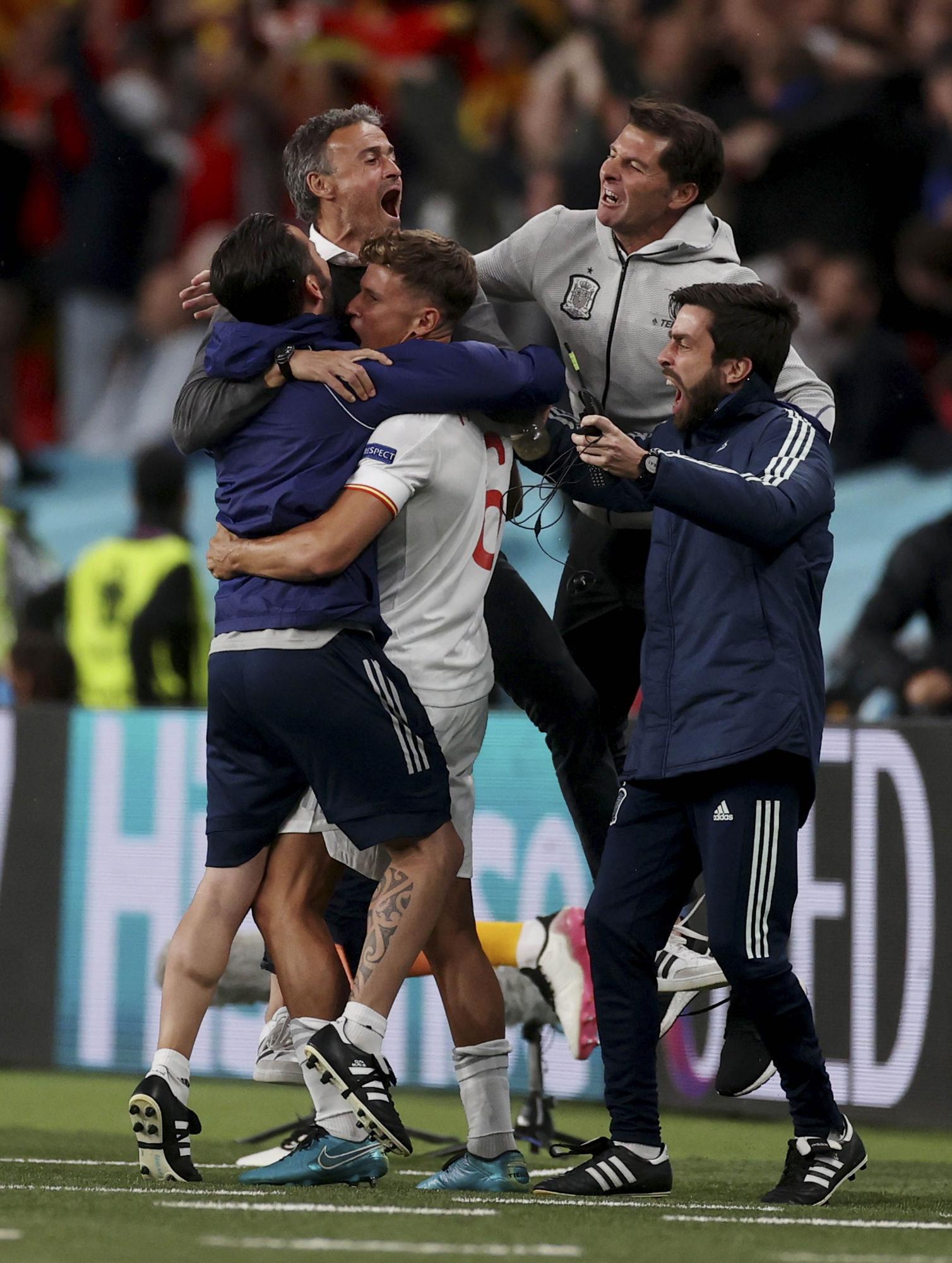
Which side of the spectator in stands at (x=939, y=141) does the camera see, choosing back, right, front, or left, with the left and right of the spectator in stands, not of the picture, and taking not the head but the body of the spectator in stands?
front

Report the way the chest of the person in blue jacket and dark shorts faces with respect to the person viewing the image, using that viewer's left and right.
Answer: facing away from the viewer and to the right of the viewer

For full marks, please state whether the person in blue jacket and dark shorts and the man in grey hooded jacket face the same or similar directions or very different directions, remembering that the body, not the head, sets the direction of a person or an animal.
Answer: very different directions

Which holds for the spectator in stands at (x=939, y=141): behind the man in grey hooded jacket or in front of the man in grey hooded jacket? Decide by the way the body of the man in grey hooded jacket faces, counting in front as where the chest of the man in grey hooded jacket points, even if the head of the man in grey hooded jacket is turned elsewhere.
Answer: behind

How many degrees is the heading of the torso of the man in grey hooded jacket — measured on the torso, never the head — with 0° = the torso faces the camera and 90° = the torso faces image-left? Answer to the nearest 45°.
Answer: approximately 45°

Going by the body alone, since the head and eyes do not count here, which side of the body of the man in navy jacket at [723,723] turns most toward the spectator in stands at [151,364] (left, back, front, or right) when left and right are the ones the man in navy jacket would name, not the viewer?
right

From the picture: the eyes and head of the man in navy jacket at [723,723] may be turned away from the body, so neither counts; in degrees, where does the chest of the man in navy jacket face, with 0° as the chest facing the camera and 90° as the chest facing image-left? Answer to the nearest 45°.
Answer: approximately 45°

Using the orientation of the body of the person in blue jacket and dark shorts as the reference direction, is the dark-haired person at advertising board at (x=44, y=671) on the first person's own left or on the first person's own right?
on the first person's own left

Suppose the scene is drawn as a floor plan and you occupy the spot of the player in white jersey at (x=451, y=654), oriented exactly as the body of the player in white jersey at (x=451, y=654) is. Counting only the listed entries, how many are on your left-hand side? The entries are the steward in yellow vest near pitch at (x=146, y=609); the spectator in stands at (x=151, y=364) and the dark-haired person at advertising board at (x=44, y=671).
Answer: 0

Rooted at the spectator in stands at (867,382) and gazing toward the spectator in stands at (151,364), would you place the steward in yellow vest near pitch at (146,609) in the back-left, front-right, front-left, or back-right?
front-left

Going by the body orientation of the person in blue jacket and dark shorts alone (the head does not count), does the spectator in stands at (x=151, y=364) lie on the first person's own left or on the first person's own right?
on the first person's own left

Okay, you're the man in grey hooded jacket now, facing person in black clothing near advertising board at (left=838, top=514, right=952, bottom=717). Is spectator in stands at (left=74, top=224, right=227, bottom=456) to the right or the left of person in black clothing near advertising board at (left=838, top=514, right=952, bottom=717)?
left

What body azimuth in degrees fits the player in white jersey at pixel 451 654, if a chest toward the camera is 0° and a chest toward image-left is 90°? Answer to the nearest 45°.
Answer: approximately 90°

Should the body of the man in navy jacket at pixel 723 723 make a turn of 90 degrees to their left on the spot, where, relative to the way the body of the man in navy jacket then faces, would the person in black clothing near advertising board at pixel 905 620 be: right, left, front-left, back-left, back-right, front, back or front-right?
back-left

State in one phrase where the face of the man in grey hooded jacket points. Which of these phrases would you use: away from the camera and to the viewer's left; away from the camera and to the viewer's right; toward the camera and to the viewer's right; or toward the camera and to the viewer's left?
toward the camera and to the viewer's left

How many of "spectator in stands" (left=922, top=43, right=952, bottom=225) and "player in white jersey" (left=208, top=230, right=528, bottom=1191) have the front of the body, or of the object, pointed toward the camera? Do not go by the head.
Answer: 1

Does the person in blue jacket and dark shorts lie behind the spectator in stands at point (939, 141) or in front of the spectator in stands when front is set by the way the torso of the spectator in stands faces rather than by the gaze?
in front

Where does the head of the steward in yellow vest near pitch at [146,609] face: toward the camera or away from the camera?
away from the camera

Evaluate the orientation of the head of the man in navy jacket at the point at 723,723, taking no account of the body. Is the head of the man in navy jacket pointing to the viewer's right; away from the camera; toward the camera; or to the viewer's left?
to the viewer's left
